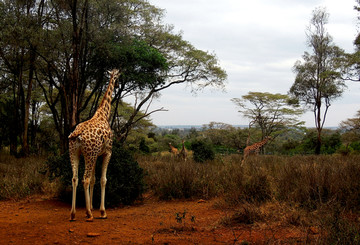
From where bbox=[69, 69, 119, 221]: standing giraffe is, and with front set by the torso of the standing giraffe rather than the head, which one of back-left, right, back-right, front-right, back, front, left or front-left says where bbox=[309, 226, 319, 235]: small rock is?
right

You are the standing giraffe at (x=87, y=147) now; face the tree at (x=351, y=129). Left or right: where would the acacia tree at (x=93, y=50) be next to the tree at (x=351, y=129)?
left

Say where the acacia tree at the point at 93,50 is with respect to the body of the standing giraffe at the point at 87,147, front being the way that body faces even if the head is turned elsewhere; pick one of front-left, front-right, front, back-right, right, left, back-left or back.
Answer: front-left

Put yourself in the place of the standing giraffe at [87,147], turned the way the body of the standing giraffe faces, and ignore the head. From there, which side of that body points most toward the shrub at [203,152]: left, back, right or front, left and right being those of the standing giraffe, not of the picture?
front

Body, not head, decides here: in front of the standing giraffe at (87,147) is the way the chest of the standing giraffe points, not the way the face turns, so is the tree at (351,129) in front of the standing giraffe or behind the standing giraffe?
in front

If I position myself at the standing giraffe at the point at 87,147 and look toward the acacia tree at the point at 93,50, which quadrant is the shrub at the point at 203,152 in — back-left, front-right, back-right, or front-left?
front-right

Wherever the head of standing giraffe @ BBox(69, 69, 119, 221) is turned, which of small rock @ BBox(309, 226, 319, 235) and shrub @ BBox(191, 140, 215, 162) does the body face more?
the shrub

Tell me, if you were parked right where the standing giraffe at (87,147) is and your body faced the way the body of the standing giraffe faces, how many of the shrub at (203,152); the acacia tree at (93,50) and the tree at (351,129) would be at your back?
0

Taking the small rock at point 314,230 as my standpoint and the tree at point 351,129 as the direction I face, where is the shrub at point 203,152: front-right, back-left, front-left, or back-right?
front-left

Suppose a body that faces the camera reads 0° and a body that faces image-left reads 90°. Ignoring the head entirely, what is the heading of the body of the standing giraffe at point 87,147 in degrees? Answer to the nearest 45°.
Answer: approximately 225°

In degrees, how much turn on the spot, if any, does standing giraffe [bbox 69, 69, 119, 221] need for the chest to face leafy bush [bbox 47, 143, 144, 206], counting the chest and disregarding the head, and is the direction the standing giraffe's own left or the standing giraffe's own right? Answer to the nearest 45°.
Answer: approximately 45° to the standing giraffe's own left
